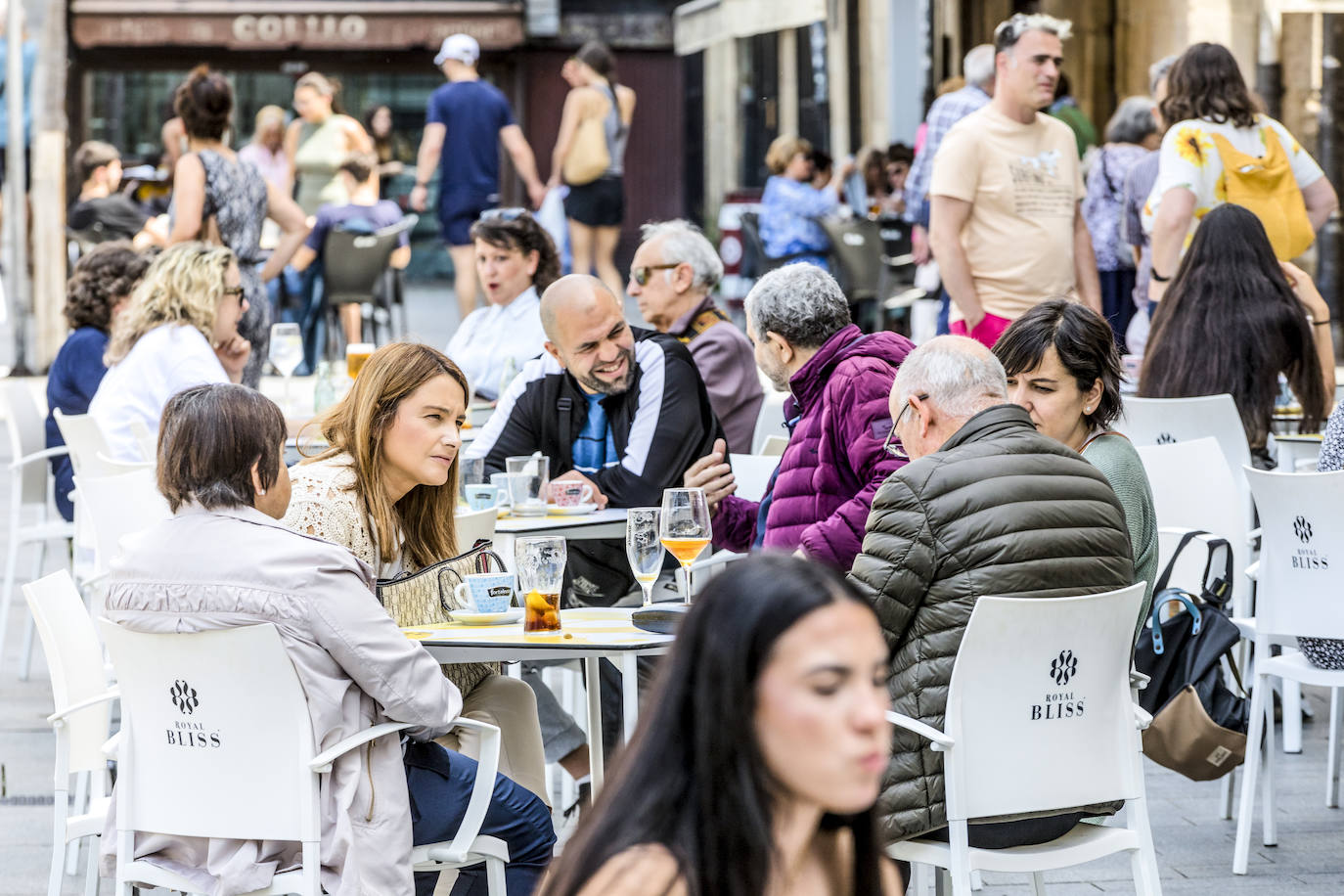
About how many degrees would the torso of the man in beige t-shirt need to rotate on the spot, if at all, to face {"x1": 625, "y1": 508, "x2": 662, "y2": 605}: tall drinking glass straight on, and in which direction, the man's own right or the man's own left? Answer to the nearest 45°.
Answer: approximately 45° to the man's own right

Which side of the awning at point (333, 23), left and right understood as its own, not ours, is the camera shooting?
front

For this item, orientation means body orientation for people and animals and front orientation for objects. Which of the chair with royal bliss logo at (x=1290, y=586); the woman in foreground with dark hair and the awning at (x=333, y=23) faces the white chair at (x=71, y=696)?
the awning

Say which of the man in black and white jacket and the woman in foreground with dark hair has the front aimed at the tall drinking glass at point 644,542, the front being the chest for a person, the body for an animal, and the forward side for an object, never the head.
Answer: the man in black and white jacket

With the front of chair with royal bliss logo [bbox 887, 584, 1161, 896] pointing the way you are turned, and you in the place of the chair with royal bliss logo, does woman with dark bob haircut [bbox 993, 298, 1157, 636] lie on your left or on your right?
on your right

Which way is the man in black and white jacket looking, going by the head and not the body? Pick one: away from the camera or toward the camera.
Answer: toward the camera

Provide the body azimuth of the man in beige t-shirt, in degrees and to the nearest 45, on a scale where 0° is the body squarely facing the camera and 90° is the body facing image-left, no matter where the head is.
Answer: approximately 315°

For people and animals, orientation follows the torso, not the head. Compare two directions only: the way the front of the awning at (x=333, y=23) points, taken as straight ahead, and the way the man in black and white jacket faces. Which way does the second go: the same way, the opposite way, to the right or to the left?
the same way

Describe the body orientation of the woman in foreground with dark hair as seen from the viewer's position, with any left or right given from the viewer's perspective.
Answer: facing the viewer and to the right of the viewer

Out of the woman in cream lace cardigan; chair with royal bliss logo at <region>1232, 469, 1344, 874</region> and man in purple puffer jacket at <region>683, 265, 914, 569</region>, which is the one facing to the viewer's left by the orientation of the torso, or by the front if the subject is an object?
the man in purple puffer jacket

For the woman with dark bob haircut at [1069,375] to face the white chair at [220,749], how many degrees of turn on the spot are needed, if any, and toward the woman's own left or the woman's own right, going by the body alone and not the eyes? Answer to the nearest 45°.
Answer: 0° — they already face it

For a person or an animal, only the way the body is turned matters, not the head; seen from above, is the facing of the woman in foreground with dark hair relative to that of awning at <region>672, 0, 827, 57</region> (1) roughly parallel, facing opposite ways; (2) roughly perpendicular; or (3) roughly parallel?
roughly perpendicular

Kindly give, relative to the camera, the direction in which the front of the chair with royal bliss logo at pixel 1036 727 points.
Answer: facing away from the viewer and to the left of the viewer

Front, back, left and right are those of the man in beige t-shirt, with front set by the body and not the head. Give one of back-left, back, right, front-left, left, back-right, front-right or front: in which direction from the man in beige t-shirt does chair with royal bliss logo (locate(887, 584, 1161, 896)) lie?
front-right

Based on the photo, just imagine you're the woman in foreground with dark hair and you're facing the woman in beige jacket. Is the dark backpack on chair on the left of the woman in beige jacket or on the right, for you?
right

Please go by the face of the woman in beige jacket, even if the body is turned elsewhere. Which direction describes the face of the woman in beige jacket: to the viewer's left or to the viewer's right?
to the viewer's right

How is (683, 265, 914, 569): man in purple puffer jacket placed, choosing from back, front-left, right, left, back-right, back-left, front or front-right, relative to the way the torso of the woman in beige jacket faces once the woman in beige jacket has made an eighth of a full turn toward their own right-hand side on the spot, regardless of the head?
front-left
